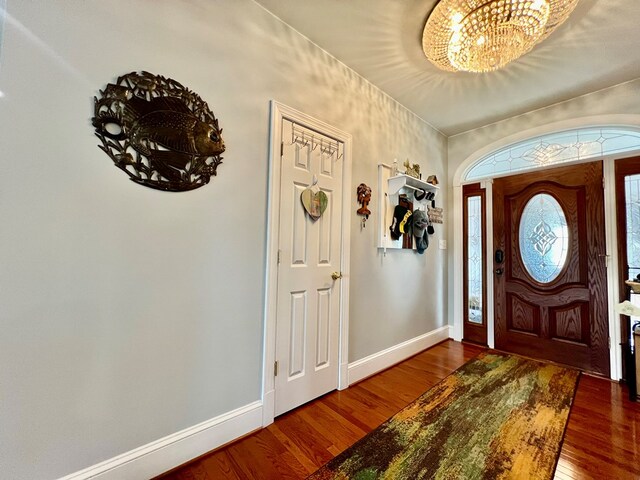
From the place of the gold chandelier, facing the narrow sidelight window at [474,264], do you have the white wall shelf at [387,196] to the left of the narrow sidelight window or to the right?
left

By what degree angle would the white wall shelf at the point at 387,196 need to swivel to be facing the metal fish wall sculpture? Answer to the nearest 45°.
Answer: approximately 90° to its right

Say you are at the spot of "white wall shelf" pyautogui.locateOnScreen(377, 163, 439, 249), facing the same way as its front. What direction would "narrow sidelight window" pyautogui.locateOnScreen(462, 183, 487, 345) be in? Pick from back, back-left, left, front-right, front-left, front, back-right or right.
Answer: left

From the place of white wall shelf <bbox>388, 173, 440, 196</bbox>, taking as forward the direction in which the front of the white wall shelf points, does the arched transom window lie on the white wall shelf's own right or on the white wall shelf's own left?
on the white wall shelf's own left

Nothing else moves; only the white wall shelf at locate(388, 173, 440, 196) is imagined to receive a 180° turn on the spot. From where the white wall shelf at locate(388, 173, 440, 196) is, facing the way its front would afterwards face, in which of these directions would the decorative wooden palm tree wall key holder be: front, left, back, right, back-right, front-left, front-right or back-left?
left

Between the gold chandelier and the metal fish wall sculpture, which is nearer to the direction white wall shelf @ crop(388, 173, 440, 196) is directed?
the gold chandelier

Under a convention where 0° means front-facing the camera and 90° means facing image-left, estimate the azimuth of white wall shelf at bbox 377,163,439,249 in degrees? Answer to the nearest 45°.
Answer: approximately 315°

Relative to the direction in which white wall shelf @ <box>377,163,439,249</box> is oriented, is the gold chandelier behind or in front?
in front

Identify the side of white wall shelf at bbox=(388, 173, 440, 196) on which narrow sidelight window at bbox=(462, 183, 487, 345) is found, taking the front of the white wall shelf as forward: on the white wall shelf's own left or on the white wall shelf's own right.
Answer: on the white wall shelf's own left

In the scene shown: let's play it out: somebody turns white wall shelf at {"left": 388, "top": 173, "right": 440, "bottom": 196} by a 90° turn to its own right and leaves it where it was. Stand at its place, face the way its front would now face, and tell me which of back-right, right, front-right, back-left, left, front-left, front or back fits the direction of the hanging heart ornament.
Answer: front
